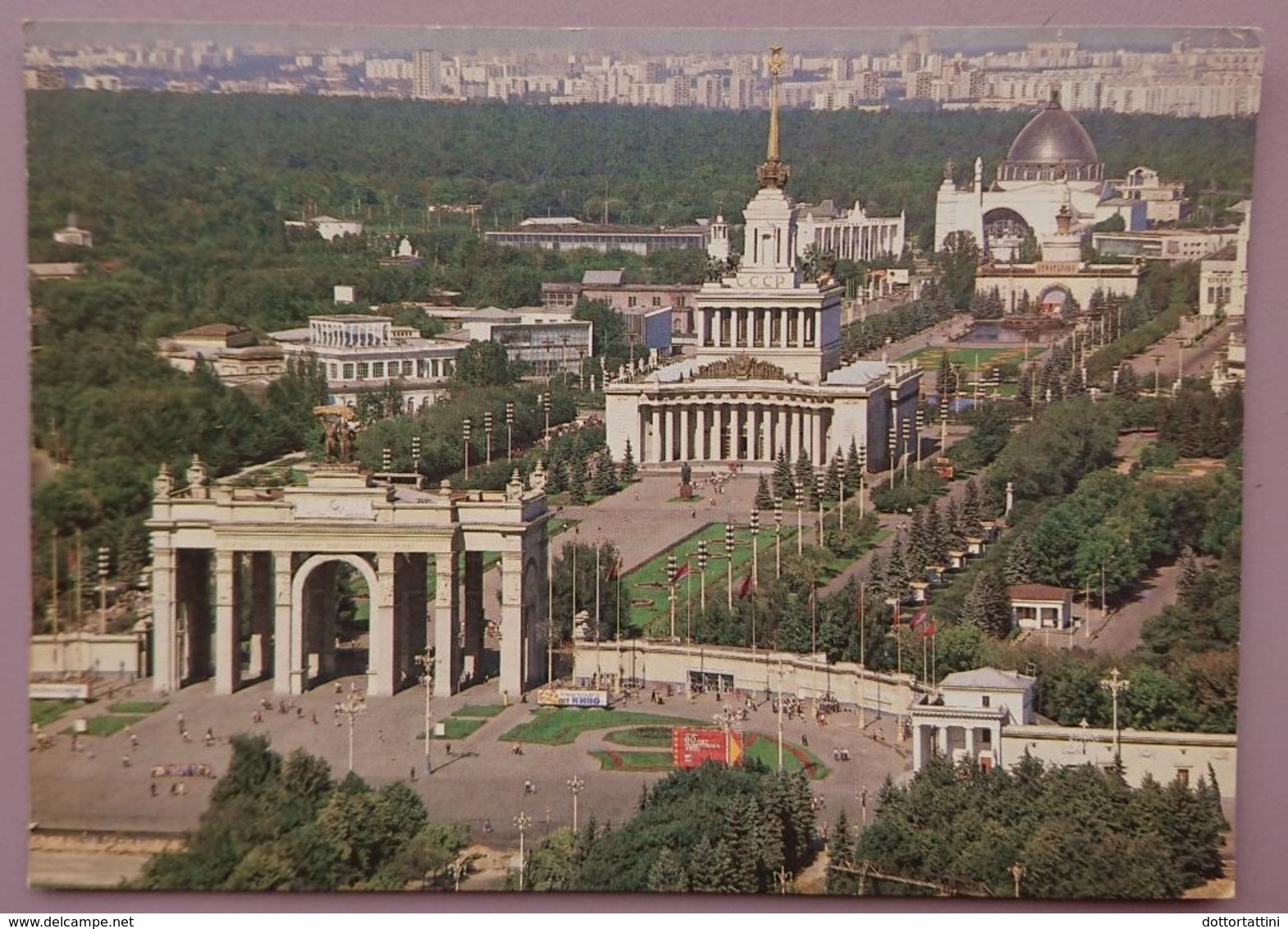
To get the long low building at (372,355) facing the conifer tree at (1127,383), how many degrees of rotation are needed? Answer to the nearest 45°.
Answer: approximately 90° to its left

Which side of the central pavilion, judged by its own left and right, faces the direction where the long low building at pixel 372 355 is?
right

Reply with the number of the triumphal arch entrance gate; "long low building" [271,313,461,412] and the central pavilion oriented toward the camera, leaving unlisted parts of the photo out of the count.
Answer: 3

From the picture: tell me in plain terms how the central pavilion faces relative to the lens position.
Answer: facing the viewer

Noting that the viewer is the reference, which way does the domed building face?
facing the viewer and to the left of the viewer

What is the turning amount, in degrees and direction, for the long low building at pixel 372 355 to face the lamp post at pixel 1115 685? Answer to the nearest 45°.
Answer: approximately 45° to its left

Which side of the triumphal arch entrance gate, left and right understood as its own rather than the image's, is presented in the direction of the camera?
front

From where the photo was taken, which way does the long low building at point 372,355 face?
toward the camera
